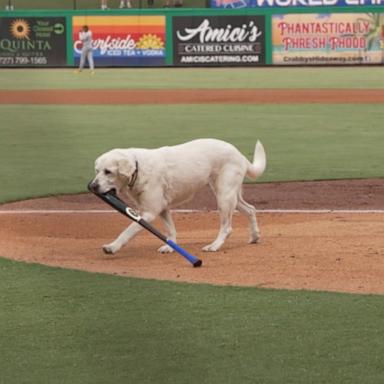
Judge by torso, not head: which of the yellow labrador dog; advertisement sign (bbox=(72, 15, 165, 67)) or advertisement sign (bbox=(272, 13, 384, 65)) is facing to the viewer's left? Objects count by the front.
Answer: the yellow labrador dog

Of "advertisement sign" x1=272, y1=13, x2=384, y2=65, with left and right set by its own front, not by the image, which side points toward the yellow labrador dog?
front

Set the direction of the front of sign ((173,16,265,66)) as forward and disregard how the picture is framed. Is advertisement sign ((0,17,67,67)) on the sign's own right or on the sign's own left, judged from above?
on the sign's own right

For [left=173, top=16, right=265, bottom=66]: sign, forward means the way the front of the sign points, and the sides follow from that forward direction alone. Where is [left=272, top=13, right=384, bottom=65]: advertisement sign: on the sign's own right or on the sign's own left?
on the sign's own left

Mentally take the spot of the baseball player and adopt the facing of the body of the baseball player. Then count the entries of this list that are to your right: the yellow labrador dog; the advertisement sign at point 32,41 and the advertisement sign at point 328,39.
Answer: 1

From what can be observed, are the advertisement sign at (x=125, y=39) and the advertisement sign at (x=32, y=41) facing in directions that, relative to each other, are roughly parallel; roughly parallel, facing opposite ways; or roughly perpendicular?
roughly parallel

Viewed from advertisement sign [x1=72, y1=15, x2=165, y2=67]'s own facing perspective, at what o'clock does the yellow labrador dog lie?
The yellow labrador dog is roughly at 12 o'clock from the advertisement sign.

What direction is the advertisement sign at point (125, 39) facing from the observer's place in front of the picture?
facing the viewer

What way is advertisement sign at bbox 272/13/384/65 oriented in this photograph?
toward the camera

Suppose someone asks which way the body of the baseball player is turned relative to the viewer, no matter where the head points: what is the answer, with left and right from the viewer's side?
facing the viewer and to the left of the viewer

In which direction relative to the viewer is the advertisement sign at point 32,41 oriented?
toward the camera

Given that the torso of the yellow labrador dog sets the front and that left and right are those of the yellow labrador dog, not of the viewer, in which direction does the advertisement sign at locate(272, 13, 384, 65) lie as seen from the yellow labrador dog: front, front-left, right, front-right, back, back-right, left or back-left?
right

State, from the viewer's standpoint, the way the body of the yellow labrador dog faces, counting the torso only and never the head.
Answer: to the viewer's left

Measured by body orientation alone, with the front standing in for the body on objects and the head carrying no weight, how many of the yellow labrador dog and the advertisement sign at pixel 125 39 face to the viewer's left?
1

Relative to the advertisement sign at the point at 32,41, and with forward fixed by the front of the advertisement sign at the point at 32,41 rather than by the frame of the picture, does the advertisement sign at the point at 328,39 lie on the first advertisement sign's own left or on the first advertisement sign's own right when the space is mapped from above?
on the first advertisement sign's own left

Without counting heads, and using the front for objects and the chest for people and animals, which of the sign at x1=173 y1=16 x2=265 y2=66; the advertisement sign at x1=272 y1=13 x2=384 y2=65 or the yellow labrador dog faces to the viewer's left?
the yellow labrador dog

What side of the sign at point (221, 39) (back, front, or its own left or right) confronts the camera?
front
